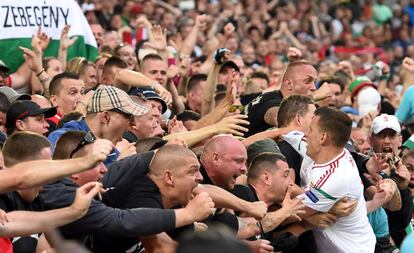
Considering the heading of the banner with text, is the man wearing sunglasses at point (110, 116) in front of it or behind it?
in front

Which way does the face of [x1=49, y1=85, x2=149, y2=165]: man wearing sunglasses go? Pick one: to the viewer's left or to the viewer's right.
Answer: to the viewer's right

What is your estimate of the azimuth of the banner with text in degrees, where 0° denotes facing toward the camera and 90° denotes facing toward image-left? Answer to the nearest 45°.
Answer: approximately 0°

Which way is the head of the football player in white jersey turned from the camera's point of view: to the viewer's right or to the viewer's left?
to the viewer's left
